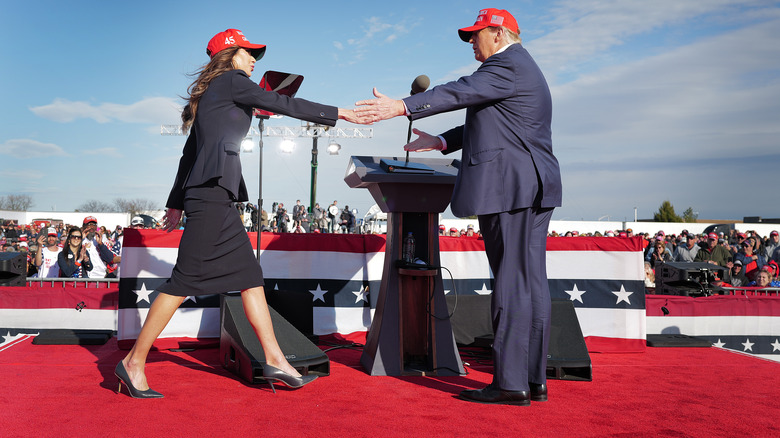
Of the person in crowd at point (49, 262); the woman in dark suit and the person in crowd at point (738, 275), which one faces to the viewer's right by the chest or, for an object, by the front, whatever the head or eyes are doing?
the woman in dark suit

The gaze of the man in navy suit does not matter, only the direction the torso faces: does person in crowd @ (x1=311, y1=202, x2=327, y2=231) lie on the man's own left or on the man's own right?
on the man's own right

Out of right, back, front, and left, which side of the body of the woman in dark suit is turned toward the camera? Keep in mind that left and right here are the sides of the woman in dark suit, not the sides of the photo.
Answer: right

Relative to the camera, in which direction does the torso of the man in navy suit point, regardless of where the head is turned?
to the viewer's left

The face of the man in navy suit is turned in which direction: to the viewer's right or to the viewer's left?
to the viewer's left

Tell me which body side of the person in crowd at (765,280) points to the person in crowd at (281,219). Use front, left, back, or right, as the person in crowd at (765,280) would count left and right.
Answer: right

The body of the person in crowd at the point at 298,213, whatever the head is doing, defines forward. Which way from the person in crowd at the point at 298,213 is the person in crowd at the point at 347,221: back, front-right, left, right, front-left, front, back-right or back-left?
back-left

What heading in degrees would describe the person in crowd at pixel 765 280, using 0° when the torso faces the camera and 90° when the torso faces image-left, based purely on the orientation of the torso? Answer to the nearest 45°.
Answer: approximately 45°

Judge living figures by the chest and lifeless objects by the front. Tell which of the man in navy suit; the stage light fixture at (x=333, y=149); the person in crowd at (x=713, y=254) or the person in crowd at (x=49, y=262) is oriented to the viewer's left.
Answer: the man in navy suit
